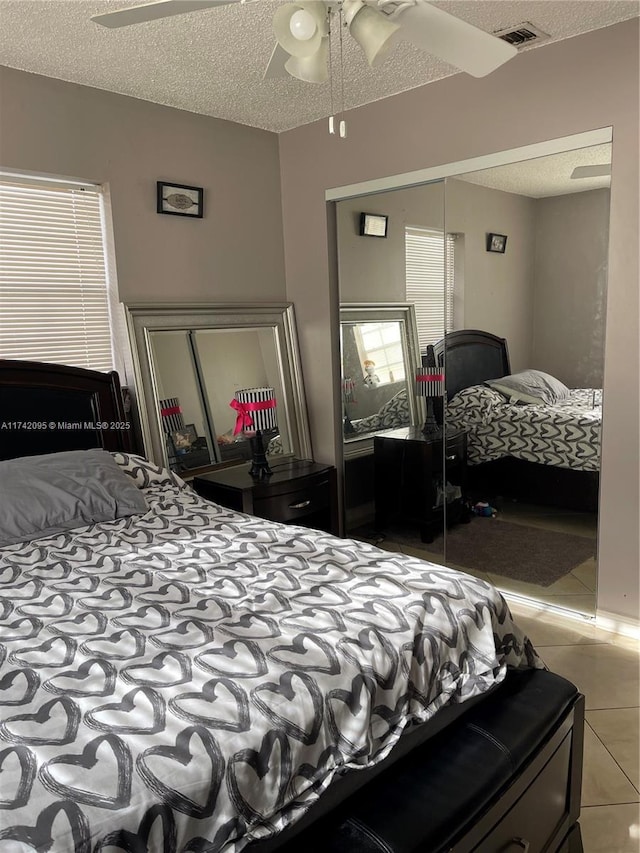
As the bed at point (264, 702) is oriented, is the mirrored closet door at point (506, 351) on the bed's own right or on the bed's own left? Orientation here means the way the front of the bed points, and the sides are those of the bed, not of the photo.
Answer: on the bed's own left

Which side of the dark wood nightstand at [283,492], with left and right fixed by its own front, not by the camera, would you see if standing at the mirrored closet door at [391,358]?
left

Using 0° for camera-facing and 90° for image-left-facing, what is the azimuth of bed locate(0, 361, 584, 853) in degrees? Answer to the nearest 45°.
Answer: approximately 315°

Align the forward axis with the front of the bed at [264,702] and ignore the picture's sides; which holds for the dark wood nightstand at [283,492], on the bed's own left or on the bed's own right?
on the bed's own left

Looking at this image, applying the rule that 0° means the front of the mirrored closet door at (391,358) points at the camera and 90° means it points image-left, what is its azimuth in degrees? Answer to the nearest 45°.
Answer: approximately 45°

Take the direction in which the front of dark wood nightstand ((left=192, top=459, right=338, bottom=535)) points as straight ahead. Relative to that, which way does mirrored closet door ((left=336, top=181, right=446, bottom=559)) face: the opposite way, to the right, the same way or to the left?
to the right

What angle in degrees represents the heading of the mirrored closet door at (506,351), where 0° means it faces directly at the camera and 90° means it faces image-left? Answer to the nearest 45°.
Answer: approximately 45°
